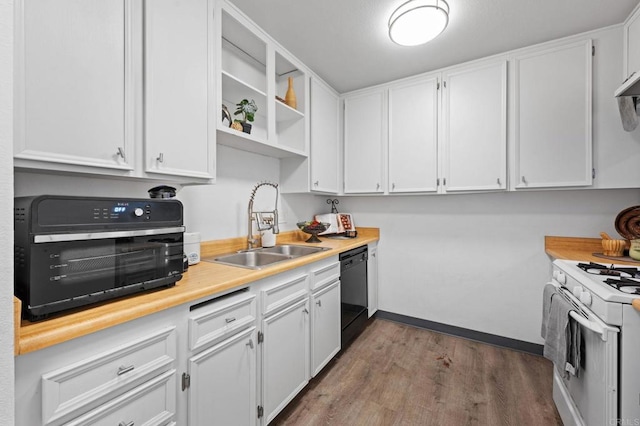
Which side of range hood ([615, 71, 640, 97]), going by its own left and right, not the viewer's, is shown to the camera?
left

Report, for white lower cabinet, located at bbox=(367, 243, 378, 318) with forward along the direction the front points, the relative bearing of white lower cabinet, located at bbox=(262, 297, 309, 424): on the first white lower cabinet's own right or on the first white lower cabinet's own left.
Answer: on the first white lower cabinet's own right

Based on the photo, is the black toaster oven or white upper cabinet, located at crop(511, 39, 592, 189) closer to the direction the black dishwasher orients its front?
the white upper cabinet

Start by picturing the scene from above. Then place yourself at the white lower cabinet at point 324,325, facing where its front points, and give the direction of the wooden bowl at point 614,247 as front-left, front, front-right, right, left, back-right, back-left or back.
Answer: front-left

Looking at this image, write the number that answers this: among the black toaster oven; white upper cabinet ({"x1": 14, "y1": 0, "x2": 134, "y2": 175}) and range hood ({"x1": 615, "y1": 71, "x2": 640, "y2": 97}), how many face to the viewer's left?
1

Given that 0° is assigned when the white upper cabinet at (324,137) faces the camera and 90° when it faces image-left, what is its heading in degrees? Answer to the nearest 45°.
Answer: approximately 315°

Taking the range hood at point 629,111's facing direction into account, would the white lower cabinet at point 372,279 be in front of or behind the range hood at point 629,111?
in front

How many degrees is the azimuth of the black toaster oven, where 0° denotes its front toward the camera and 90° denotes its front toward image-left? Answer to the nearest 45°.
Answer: approximately 315°

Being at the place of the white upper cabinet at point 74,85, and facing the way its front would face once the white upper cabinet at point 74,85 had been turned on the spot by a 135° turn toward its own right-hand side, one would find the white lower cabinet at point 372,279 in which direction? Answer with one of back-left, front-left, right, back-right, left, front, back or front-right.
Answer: back

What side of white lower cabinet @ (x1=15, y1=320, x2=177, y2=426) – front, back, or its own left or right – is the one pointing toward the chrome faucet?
left

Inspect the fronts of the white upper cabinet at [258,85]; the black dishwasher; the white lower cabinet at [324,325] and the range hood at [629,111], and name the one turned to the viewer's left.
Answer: the range hood

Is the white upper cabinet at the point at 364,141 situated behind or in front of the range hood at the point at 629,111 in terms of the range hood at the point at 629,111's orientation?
in front

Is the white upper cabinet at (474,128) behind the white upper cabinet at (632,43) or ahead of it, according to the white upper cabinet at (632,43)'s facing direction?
ahead

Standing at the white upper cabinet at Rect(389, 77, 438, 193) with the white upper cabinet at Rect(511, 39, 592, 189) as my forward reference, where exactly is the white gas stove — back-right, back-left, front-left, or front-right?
front-right

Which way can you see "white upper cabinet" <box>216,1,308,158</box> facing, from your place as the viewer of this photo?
facing the viewer and to the right of the viewer

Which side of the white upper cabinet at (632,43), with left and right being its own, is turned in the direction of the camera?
left
